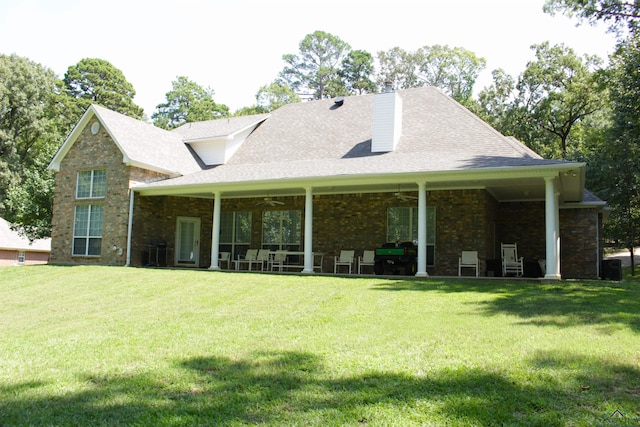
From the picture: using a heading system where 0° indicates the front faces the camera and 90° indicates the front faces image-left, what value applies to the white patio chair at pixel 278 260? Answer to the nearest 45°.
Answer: approximately 45°

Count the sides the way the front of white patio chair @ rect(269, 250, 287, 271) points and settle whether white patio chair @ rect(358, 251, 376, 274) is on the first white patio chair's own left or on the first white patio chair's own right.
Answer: on the first white patio chair's own left

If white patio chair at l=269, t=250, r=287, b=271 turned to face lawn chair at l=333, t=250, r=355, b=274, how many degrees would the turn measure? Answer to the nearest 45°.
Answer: approximately 90° to its left

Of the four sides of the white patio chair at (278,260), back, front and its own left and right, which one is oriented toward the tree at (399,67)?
back

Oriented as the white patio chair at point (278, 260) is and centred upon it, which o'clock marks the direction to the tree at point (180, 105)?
The tree is roughly at 4 o'clock from the white patio chair.

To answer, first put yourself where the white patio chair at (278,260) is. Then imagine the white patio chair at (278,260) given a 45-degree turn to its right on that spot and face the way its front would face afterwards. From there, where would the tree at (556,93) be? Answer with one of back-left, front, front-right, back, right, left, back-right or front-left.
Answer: back-right

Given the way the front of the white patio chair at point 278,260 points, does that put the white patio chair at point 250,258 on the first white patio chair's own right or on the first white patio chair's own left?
on the first white patio chair's own right

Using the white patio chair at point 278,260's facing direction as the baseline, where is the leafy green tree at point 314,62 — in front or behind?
behind

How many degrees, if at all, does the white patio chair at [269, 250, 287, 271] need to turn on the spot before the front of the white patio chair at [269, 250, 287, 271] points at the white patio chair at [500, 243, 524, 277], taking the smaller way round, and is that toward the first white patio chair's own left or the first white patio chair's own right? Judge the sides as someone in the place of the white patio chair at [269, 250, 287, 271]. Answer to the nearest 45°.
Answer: approximately 135° to the first white patio chair's own left

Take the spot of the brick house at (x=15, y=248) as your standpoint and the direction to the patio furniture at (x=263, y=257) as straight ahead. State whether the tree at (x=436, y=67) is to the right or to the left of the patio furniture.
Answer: left

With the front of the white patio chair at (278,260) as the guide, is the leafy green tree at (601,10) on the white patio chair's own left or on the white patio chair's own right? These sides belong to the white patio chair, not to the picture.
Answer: on the white patio chair's own left

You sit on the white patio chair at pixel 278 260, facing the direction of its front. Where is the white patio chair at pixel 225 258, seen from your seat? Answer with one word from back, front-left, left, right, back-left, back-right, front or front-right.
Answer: right

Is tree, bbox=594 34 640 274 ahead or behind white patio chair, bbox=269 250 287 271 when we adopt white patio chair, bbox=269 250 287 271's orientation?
behind

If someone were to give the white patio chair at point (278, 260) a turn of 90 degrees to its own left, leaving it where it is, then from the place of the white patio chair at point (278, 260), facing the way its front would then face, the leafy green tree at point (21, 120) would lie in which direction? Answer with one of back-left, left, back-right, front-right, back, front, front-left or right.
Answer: back

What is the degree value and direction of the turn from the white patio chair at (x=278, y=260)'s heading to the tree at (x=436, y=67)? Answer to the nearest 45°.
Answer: approximately 180°
